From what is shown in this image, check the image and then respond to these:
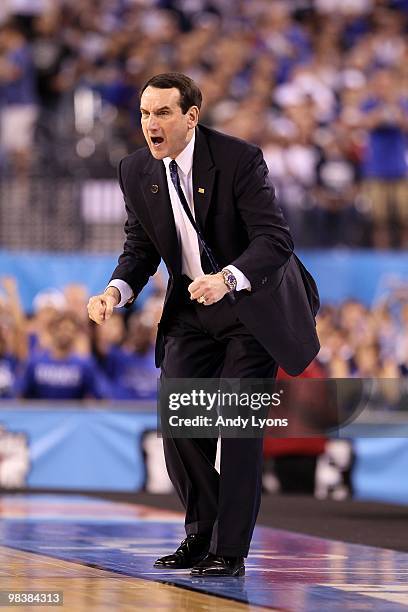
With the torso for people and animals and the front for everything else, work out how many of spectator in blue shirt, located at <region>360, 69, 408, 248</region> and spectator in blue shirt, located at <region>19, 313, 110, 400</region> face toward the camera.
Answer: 2

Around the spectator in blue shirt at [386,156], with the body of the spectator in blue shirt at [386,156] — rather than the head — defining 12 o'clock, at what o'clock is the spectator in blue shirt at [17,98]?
the spectator in blue shirt at [17,98] is roughly at 3 o'clock from the spectator in blue shirt at [386,156].

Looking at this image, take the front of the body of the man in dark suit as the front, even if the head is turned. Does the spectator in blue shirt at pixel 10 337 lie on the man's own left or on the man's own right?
on the man's own right

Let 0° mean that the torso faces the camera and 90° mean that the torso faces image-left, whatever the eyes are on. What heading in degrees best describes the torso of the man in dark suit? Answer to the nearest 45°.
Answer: approximately 45°

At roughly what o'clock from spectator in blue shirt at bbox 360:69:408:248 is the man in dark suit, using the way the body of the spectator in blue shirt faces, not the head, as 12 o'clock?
The man in dark suit is roughly at 12 o'clock from the spectator in blue shirt.

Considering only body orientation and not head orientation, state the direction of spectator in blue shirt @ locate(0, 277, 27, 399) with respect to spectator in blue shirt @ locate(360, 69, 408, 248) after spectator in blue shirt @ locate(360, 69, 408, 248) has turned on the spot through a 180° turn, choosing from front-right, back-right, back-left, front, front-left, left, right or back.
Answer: back-left

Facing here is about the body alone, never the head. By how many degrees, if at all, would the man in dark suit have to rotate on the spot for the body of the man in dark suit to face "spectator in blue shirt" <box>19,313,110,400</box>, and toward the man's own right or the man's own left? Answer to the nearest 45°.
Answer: approximately 135° to the man's own right
